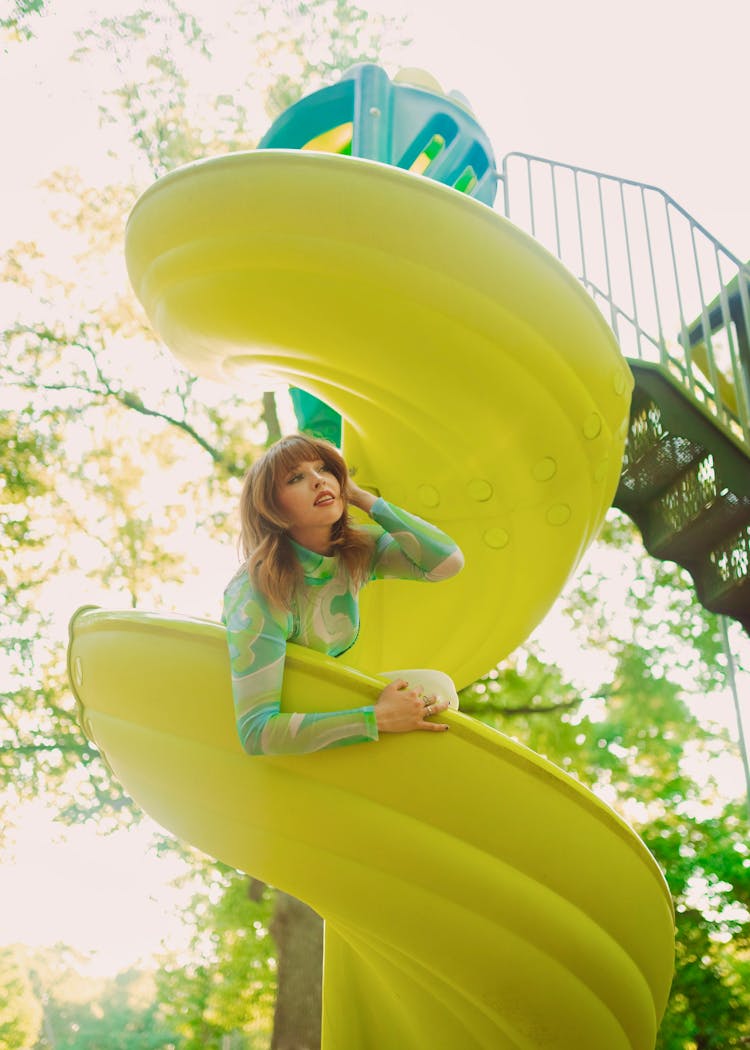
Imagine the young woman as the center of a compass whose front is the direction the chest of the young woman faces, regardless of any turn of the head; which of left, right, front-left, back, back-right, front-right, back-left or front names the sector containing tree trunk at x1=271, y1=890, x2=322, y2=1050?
back-left

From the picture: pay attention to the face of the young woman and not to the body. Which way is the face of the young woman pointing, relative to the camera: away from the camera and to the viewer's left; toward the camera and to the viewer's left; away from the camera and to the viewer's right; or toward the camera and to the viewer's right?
toward the camera and to the viewer's right

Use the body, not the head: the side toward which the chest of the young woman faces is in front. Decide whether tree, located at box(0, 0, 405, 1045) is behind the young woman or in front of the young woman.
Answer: behind

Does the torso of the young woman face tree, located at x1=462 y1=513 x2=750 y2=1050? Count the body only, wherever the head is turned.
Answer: no
